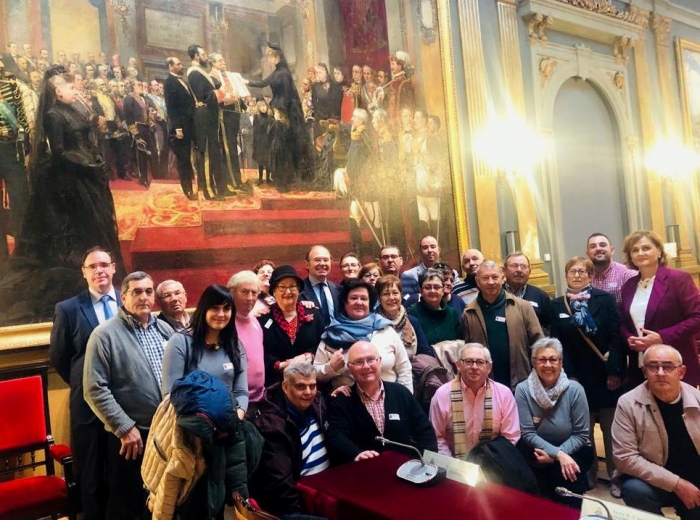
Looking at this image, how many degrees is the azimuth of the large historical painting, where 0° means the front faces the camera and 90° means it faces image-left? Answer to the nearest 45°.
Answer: approximately 315°

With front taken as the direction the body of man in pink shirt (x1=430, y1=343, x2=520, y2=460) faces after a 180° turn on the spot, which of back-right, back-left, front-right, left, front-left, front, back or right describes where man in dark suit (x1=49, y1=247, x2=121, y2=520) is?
left

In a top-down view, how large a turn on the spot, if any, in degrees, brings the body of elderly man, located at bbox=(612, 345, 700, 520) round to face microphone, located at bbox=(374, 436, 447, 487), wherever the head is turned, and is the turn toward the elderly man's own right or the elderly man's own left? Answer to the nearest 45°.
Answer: approximately 45° to the elderly man's own right

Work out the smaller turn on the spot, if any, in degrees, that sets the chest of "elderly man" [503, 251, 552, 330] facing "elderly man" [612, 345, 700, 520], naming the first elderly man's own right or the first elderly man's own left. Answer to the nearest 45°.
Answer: approximately 45° to the first elderly man's own left

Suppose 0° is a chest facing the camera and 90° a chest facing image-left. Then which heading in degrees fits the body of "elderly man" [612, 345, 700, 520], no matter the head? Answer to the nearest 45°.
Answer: approximately 0°

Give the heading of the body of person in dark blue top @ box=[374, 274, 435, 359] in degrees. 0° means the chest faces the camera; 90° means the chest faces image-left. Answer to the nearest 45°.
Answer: approximately 0°

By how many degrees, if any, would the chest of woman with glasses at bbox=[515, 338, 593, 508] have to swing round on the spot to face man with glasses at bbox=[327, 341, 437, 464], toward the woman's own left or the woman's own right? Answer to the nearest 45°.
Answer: approximately 45° to the woman's own right

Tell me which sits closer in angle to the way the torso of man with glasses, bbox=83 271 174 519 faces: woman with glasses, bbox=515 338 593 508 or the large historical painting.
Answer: the woman with glasses
